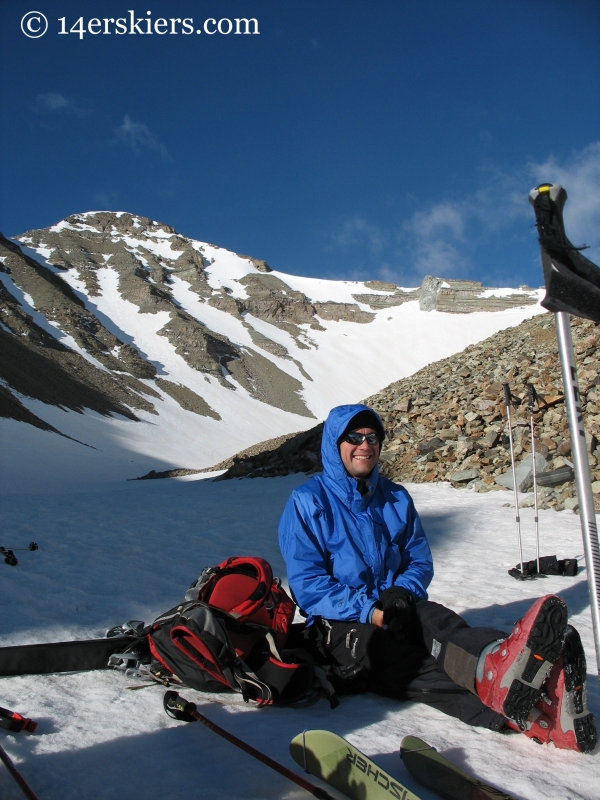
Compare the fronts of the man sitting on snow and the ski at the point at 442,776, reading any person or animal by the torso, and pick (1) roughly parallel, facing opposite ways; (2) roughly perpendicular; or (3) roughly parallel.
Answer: roughly parallel, facing opposite ways

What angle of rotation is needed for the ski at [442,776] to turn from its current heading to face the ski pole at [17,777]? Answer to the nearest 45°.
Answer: approximately 45° to its left

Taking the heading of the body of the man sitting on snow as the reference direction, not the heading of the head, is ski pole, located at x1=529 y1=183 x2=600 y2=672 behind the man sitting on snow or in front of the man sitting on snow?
in front

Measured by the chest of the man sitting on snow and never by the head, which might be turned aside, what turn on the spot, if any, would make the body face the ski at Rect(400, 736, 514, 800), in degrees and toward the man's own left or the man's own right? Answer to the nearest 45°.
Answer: approximately 45° to the man's own right

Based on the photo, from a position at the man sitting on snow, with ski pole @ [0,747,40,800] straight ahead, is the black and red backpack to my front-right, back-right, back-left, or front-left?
front-right

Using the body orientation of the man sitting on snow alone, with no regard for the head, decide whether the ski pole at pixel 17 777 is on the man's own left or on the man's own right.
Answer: on the man's own right

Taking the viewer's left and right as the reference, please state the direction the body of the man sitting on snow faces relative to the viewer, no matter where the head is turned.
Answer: facing the viewer and to the right of the viewer

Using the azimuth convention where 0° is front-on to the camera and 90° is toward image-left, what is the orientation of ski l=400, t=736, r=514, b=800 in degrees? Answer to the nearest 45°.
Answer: approximately 135°
